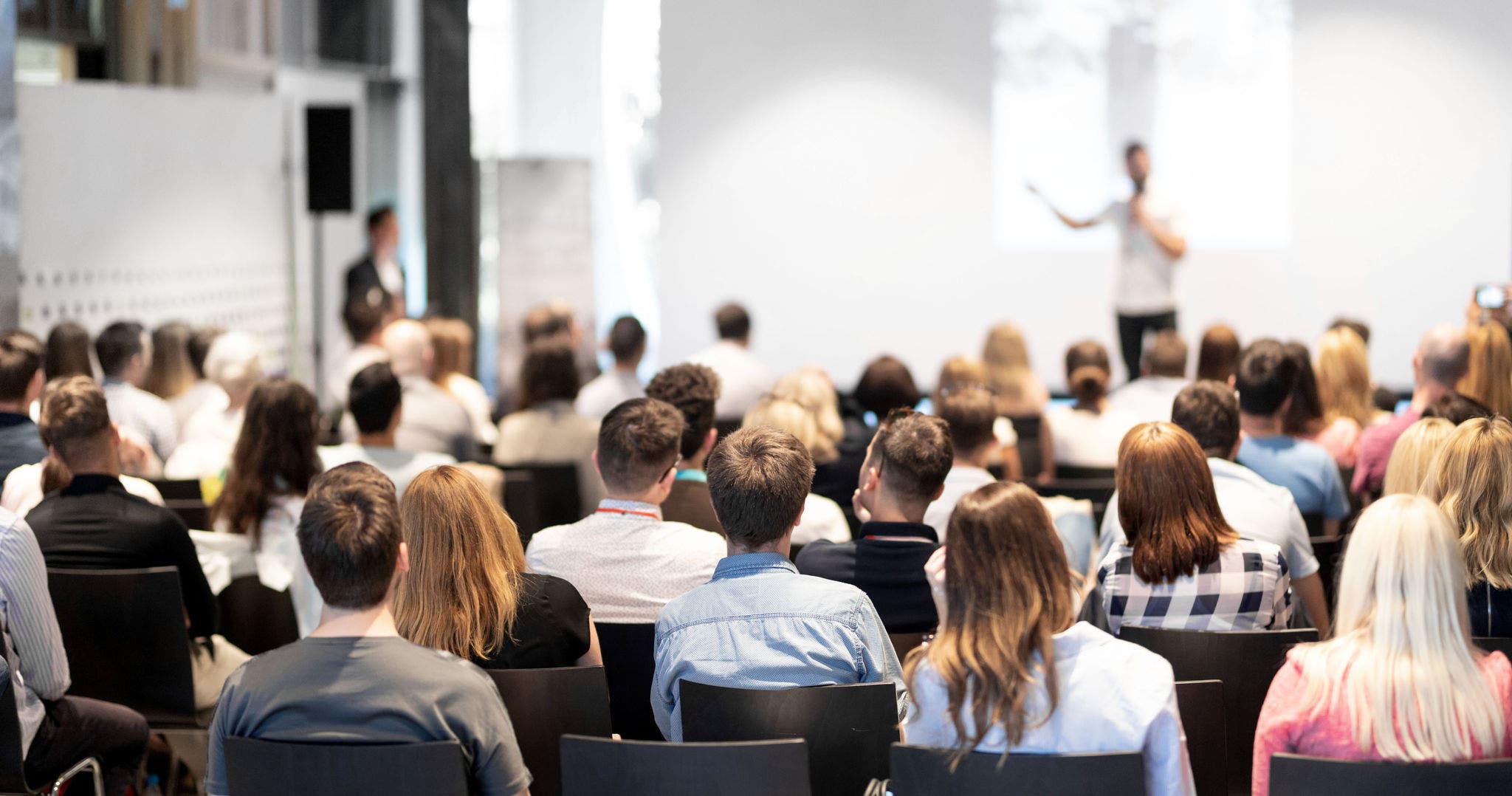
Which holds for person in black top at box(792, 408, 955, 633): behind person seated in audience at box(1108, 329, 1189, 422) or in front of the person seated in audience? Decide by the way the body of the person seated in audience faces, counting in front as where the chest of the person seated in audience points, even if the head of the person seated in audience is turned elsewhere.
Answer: behind

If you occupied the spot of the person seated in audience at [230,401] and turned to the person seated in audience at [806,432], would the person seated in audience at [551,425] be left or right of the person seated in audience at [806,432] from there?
left

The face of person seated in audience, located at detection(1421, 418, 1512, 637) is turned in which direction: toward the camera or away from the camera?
away from the camera

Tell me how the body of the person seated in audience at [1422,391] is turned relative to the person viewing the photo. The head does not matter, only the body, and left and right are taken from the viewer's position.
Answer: facing away from the viewer

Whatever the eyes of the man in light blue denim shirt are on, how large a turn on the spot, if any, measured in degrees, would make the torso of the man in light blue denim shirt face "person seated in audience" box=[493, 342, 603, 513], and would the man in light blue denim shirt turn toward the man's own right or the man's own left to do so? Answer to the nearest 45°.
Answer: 0° — they already face them

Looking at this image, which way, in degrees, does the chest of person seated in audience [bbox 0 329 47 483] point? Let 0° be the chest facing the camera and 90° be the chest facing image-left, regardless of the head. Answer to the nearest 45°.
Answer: approximately 225°

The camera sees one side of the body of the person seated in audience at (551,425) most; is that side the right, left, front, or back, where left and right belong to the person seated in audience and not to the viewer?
back

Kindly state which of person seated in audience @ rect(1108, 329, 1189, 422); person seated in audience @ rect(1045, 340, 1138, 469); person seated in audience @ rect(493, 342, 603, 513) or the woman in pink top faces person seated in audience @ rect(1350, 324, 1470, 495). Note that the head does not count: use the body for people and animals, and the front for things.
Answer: the woman in pink top

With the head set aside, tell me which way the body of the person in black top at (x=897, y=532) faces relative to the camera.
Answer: away from the camera

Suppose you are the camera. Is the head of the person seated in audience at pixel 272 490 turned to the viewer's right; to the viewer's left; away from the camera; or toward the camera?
away from the camera

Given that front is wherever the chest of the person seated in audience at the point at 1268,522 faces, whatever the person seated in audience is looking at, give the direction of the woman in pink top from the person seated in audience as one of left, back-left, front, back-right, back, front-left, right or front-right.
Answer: back

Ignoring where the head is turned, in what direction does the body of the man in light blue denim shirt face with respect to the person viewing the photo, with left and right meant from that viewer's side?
facing away from the viewer

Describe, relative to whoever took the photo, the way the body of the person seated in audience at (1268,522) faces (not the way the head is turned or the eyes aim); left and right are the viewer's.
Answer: facing away from the viewer

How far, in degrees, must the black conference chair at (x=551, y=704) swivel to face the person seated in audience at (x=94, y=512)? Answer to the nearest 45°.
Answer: approximately 45° to its left

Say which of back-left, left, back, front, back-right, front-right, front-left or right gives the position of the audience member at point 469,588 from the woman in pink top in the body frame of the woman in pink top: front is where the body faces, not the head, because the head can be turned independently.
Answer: left

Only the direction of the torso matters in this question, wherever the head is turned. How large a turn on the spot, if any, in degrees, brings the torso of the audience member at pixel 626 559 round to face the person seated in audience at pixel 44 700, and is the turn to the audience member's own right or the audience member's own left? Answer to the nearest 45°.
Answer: approximately 90° to the audience member's own left

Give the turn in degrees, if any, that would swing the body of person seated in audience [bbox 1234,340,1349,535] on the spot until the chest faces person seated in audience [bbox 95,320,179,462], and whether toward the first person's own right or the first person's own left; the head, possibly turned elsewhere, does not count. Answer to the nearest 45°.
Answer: approximately 90° to the first person's own left

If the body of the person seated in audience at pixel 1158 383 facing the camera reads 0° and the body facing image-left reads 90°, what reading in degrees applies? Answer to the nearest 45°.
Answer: approximately 180°

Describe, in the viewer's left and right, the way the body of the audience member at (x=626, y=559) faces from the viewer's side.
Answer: facing away from the viewer
